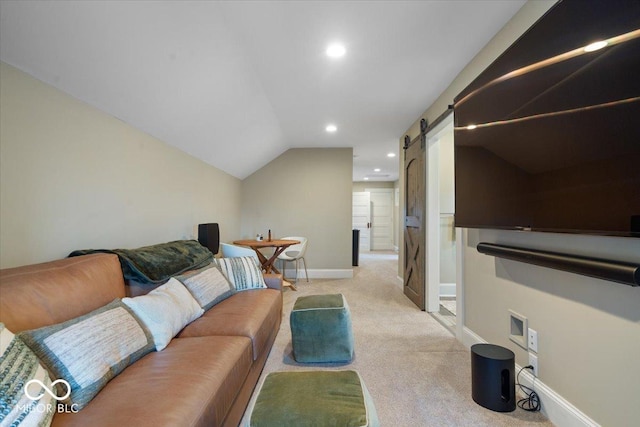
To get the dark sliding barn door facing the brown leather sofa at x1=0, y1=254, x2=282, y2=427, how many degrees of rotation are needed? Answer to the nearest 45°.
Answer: approximately 90° to its left

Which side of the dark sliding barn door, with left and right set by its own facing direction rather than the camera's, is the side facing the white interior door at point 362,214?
right

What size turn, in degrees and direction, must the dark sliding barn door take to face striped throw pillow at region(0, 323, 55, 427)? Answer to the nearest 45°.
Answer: approximately 90° to its left

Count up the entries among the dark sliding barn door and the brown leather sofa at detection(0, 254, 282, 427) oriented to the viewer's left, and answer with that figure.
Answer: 1

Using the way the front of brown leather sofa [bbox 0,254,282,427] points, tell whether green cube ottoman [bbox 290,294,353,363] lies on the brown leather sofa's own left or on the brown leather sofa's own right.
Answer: on the brown leather sofa's own left

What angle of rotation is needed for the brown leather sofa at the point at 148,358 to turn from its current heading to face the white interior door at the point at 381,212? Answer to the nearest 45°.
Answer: approximately 90° to its left

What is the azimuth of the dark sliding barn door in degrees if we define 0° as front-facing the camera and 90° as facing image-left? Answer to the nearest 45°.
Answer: approximately 90°

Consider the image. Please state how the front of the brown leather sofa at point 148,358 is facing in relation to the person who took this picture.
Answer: facing the viewer and to the right of the viewer

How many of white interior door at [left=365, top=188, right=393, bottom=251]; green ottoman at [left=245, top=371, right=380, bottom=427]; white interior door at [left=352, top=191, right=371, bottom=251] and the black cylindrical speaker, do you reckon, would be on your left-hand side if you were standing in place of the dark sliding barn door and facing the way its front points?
2

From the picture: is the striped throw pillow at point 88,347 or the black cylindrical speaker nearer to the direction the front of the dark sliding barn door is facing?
the striped throw pillow

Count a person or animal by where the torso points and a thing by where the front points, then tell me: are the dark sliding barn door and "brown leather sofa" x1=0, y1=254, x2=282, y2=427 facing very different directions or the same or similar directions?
very different directions

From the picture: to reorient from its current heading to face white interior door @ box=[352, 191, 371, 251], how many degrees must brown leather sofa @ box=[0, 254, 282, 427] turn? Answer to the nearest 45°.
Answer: approximately 90° to its left

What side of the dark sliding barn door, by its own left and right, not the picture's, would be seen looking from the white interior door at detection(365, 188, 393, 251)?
right
